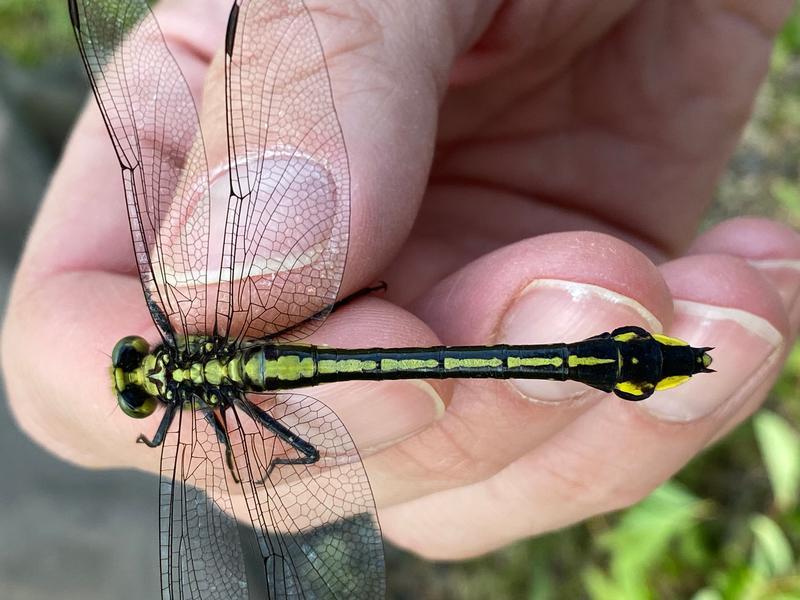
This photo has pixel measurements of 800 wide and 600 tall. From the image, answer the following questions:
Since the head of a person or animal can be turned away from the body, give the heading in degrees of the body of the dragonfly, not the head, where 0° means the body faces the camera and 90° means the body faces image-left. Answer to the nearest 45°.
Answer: approximately 90°

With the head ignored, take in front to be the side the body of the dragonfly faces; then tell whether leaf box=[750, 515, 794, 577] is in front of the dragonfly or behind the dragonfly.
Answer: behind

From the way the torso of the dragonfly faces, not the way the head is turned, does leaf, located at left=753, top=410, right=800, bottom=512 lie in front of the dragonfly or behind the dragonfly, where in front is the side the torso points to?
behind
